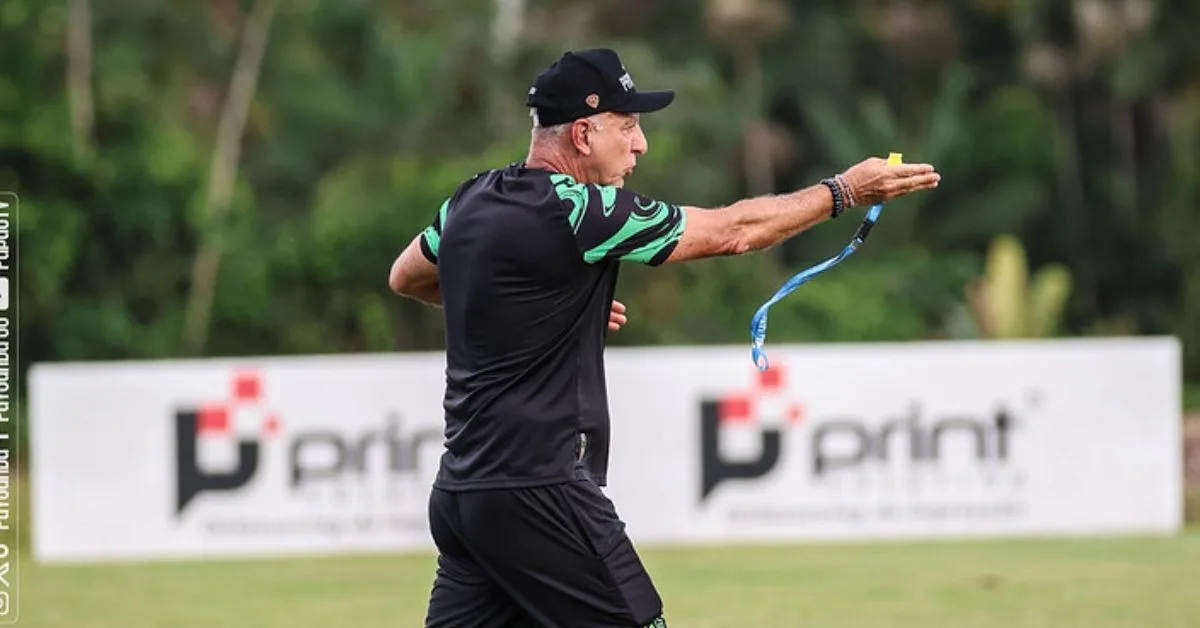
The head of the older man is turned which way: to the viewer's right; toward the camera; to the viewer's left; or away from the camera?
to the viewer's right

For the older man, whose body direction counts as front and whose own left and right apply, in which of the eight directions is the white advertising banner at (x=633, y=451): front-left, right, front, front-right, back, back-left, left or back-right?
front-left

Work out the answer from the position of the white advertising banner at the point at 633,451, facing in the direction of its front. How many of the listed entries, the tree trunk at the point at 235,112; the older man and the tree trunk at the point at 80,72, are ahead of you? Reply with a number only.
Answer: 1

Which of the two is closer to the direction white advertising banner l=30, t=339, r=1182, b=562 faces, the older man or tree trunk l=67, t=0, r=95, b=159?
the older man

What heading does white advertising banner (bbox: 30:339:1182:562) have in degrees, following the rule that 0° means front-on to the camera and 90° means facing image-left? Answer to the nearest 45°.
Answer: approximately 0°

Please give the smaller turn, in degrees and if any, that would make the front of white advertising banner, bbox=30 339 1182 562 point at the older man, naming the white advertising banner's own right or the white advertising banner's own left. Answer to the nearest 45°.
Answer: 0° — it already faces them

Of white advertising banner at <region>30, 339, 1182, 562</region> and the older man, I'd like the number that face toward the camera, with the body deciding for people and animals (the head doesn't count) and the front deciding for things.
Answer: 1

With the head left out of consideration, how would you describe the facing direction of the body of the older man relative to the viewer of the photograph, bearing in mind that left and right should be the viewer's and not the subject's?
facing away from the viewer and to the right of the viewer

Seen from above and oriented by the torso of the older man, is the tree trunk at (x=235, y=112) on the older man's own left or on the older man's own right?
on the older man's own left
